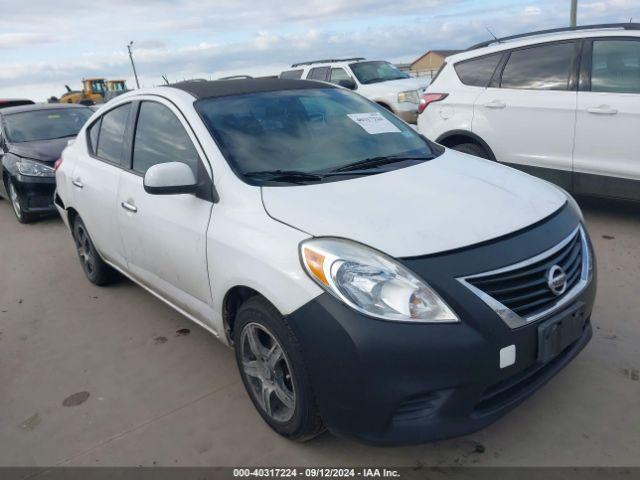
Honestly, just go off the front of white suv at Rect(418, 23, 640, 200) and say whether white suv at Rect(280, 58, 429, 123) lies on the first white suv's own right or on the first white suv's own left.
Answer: on the first white suv's own left

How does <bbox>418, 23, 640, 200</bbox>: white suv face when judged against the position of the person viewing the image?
facing to the right of the viewer

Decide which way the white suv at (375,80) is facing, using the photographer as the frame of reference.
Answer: facing the viewer and to the right of the viewer

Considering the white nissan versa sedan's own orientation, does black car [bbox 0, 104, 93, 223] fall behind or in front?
behind

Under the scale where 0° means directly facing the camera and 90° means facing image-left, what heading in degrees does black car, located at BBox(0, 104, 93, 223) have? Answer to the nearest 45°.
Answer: approximately 315°
